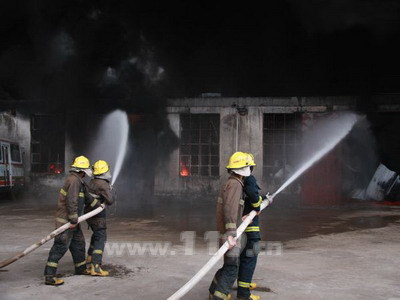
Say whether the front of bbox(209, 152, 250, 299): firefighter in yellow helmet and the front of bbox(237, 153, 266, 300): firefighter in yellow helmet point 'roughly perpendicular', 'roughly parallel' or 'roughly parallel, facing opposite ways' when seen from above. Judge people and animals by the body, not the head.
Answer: roughly parallel

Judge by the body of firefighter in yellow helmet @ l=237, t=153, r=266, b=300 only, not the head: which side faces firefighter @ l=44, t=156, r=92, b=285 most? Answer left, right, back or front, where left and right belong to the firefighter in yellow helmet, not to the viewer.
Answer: back

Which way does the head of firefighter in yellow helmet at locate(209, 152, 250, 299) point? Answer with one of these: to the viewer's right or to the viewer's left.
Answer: to the viewer's right

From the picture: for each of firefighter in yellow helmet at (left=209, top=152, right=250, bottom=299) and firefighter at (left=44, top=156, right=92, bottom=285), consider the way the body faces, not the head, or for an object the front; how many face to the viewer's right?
2

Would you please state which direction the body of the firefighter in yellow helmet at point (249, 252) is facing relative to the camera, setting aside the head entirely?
to the viewer's right

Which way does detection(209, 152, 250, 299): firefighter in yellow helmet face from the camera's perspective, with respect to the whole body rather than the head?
to the viewer's right

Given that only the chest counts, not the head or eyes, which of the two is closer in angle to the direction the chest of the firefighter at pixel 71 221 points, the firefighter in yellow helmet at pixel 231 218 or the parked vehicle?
the firefighter in yellow helmet

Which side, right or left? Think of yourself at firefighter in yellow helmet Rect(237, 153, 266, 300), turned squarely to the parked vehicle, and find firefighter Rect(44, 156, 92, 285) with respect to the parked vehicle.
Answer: left

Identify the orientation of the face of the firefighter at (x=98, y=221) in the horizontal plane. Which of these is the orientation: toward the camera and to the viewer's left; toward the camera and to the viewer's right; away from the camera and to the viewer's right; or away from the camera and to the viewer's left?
away from the camera and to the viewer's right

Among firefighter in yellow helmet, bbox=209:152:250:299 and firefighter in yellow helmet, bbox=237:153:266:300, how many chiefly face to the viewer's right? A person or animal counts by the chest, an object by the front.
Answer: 2

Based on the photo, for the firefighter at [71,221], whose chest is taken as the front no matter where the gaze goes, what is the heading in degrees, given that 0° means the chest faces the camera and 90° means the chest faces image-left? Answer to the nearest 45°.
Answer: approximately 270°
